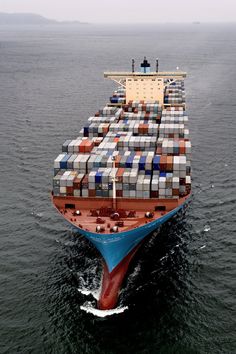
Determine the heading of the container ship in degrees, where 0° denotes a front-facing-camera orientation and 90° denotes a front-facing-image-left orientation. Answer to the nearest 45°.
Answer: approximately 0°
